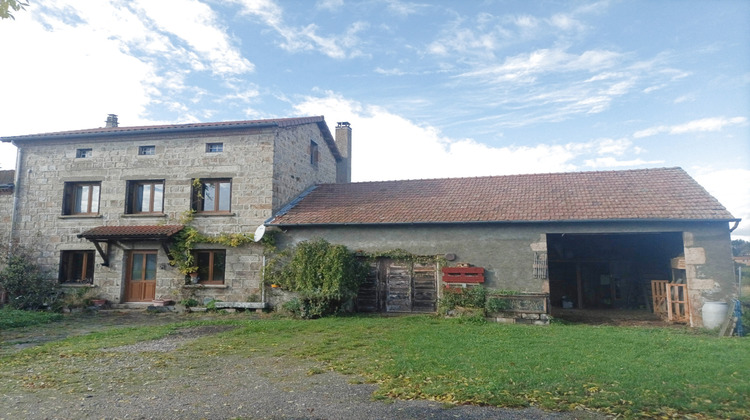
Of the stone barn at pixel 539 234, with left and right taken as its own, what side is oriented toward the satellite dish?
right

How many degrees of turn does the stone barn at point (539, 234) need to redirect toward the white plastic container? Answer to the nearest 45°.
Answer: approximately 45° to its left

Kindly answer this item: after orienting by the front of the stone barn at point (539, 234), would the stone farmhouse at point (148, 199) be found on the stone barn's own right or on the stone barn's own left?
on the stone barn's own right

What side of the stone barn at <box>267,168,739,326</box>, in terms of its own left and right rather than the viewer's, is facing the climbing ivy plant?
right

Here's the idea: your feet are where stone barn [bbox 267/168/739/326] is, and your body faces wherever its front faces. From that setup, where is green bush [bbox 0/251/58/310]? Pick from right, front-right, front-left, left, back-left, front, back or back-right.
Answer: right

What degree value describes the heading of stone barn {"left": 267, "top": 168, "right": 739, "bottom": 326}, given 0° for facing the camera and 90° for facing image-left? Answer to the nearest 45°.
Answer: approximately 0°

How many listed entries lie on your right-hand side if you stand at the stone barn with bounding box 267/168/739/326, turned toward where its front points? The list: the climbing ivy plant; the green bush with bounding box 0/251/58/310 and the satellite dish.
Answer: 3
